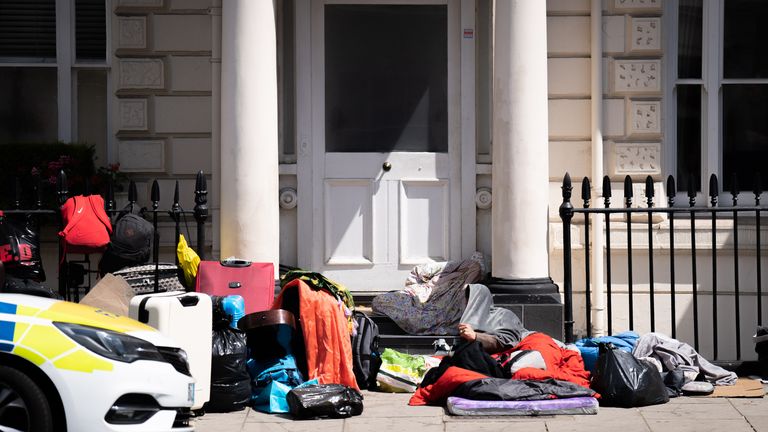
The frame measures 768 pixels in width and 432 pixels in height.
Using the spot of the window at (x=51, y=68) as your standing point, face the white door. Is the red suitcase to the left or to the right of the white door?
right

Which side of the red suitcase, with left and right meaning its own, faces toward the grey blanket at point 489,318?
left

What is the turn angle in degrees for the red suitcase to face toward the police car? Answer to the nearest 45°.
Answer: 0° — it already faces it

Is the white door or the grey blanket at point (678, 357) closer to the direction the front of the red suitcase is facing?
the grey blanket

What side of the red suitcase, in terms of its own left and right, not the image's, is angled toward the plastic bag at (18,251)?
right

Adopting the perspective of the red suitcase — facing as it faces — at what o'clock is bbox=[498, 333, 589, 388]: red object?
The red object is roughly at 10 o'clock from the red suitcase.

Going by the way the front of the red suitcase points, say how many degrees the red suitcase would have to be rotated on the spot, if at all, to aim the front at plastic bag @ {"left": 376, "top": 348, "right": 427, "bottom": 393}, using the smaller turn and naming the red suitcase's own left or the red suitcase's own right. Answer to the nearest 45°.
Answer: approximately 45° to the red suitcase's own left

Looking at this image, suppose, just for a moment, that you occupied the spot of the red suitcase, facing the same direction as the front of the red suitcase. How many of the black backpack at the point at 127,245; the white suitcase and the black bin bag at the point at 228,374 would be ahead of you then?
2

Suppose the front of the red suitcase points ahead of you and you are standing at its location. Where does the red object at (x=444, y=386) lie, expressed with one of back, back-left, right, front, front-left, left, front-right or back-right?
front-left

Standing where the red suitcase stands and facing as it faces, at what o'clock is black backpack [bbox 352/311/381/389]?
The black backpack is roughly at 10 o'clock from the red suitcase.

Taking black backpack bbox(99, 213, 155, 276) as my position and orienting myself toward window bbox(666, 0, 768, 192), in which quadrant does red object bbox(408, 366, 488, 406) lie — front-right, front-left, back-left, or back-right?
front-right

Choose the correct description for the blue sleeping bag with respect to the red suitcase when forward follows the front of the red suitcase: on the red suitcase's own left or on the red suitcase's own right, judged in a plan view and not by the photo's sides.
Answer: on the red suitcase's own left

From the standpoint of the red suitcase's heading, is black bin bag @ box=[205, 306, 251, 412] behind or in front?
in front

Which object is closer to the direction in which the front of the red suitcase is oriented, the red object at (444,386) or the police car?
the police car

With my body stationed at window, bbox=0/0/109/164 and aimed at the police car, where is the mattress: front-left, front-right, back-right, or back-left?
front-left

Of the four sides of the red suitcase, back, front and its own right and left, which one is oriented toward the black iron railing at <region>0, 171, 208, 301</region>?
right

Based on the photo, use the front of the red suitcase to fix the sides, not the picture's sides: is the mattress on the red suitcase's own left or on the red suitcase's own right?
on the red suitcase's own left

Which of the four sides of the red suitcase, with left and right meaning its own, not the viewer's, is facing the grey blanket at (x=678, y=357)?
left
